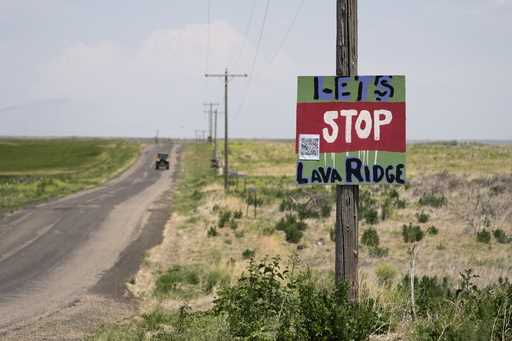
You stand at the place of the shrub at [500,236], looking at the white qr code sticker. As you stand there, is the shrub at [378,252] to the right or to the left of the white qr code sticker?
right

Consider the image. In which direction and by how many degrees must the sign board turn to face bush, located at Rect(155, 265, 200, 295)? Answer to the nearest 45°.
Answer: approximately 135° to its right

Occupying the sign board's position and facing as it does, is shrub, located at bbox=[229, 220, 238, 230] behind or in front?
behind

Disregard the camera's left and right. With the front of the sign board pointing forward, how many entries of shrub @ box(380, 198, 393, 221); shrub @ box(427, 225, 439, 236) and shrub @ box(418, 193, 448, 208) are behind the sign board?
3

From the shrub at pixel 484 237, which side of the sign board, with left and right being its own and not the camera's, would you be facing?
back

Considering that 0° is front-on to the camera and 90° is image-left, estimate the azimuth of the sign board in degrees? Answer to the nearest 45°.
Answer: approximately 0°

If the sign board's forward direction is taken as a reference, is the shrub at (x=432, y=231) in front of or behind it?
behind

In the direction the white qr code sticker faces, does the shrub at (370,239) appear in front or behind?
behind

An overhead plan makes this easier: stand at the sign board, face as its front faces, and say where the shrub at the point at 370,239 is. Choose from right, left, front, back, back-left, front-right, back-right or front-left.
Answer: back

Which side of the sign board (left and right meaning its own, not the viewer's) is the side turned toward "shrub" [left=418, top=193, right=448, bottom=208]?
back

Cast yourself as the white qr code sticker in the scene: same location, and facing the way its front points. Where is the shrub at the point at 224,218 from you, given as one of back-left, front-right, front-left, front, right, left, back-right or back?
back

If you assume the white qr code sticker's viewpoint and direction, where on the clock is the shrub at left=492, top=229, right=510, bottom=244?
The shrub is roughly at 7 o'clock from the white qr code sticker.
